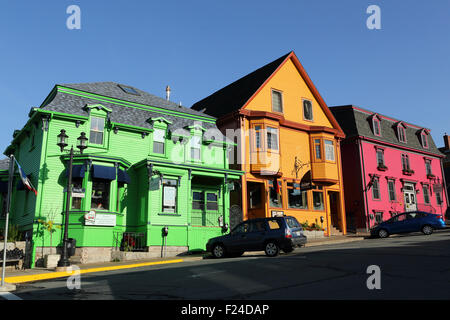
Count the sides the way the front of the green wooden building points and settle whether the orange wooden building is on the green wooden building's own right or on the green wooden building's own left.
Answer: on the green wooden building's own left

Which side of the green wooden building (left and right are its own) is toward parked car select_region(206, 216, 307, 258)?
front

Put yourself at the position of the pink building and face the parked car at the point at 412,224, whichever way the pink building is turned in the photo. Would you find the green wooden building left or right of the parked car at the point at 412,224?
right

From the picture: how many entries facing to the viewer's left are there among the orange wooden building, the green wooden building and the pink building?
0

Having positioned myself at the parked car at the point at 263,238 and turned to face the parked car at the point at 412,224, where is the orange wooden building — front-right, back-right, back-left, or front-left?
front-left

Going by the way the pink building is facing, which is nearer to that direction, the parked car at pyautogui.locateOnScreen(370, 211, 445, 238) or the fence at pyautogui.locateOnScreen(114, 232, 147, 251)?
the parked car

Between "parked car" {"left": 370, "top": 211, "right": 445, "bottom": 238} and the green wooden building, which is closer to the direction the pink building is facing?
the parked car

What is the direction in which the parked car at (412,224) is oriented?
to the viewer's left

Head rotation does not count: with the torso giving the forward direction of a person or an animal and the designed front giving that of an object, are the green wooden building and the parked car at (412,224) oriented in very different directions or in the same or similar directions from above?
very different directions

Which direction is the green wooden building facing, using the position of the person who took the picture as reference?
facing the viewer and to the right of the viewer

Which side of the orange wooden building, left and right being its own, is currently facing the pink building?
left

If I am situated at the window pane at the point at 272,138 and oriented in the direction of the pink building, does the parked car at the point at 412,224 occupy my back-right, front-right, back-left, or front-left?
front-right

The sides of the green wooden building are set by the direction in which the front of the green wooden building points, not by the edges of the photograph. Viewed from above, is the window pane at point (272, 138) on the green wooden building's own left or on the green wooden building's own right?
on the green wooden building's own left

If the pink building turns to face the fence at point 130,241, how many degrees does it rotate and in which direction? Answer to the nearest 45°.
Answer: approximately 90° to its right
